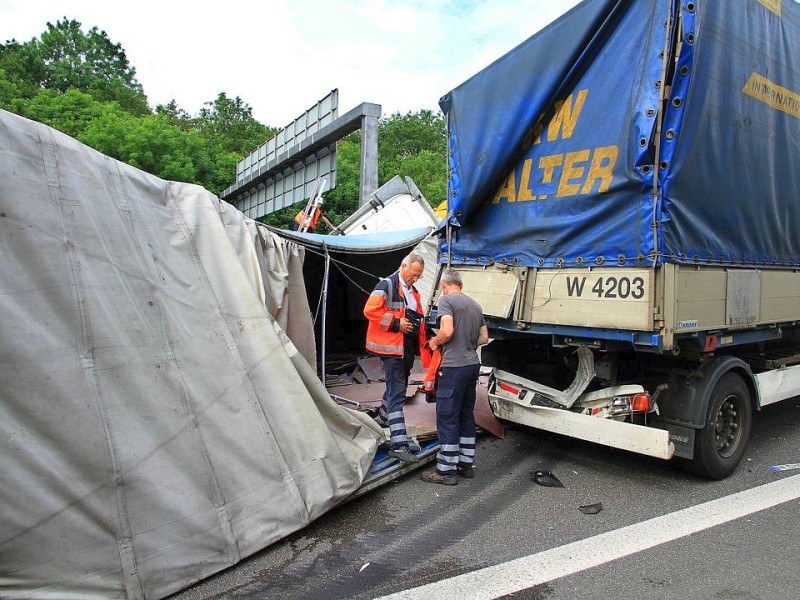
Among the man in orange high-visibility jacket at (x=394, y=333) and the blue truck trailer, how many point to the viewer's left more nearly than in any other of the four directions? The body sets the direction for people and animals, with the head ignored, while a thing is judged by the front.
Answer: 0

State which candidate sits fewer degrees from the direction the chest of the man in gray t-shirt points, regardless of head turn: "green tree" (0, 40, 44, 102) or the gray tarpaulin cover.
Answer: the green tree

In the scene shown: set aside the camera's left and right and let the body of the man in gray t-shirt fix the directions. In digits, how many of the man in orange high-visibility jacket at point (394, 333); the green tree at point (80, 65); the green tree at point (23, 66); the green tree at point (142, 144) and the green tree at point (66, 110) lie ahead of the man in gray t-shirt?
5

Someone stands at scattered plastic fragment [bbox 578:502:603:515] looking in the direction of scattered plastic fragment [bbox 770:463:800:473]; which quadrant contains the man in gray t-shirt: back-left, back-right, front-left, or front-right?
back-left

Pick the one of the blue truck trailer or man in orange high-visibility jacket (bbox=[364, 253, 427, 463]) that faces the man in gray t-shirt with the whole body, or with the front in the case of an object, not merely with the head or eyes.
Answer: the man in orange high-visibility jacket

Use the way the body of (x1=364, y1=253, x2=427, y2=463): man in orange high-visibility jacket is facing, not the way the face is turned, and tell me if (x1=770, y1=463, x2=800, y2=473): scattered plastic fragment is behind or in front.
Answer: in front

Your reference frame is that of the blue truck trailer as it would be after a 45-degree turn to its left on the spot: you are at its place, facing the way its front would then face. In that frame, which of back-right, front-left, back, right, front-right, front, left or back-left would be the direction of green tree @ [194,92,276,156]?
front-left

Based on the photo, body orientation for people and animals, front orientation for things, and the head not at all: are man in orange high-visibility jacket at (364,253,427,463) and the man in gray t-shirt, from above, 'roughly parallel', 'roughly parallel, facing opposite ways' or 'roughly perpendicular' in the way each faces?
roughly parallel, facing opposite ways

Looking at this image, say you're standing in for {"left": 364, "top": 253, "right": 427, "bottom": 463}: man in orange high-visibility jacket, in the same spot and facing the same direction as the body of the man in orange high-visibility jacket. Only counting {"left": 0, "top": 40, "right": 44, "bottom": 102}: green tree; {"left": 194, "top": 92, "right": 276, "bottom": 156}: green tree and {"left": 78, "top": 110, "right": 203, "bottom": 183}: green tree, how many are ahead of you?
0

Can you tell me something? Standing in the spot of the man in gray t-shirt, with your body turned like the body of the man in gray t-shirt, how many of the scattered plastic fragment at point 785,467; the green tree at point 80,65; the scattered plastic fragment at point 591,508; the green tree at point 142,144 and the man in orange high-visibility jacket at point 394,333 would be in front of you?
3

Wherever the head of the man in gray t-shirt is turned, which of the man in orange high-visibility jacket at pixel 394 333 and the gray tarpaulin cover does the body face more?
the man in orange high-visibility jacket

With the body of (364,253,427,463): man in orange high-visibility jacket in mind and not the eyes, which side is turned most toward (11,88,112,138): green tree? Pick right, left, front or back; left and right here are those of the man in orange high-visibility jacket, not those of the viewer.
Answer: back

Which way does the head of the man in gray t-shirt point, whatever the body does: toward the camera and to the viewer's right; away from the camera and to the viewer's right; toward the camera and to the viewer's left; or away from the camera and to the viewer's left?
away from the camera and to the viewer's left

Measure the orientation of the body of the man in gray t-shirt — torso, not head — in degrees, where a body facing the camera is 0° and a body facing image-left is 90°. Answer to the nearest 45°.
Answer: approximately 135°

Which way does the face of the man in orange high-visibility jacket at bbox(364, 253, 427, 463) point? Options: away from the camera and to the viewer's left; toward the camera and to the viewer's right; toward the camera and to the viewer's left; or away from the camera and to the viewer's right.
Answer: toward the camera and to the viewer's right

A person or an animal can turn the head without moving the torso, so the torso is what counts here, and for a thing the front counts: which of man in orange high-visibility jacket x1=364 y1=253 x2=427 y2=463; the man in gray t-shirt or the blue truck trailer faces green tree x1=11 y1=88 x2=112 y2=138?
the man in gray t-shirt

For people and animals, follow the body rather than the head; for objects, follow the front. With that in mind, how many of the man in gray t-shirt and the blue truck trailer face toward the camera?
0

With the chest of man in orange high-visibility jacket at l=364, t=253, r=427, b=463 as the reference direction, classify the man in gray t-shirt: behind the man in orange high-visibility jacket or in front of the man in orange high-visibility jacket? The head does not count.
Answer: in front

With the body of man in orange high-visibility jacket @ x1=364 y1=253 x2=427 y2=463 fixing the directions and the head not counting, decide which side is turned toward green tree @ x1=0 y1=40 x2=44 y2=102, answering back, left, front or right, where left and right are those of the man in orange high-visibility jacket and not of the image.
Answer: back

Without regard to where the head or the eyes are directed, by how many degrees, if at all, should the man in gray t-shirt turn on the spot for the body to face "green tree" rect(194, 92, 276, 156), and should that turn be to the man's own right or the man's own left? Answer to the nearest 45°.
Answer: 0° — they already face it

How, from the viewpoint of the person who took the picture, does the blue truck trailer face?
facing away from the viewer and to the right of the viewer

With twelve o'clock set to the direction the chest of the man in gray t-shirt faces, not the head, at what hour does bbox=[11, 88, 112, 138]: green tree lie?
The green tree is roughly at 12 o'clock from the man in gray t-shirt.

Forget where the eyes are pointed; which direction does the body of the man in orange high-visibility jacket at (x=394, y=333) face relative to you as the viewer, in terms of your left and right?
facing the viewer and to the right of the viewer
